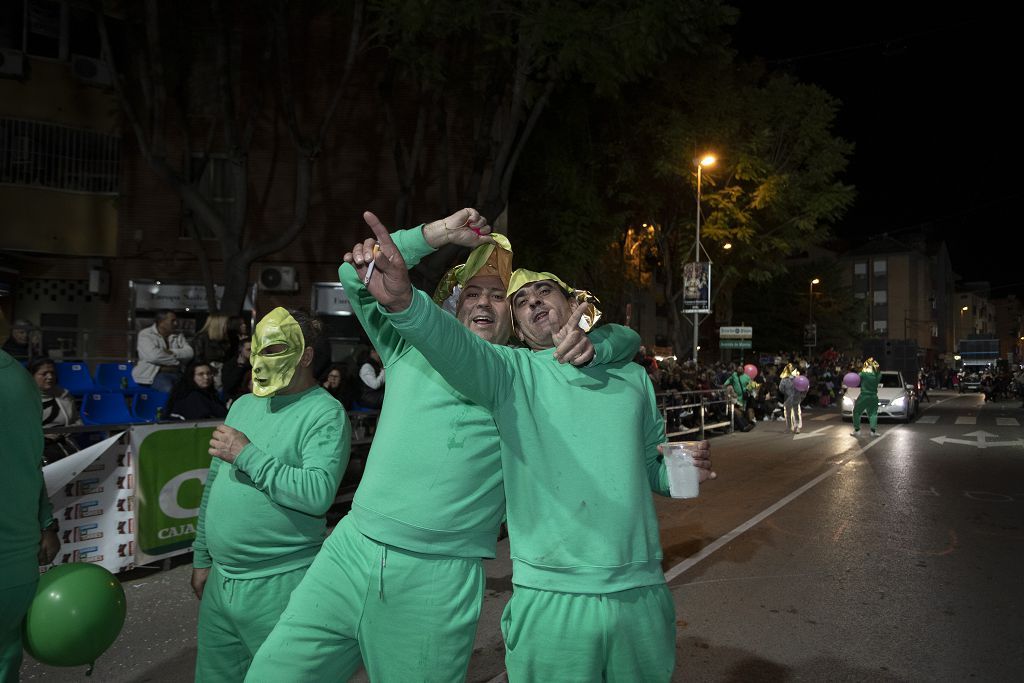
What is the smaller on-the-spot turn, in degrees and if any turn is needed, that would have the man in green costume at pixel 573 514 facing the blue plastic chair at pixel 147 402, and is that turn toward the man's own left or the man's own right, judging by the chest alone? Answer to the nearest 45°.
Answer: approximately 135° to the man's own right

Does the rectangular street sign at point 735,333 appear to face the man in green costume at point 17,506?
yes

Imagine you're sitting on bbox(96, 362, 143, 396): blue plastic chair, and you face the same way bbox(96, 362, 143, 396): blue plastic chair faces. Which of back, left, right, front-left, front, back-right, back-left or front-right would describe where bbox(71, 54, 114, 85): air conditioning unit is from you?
back-left

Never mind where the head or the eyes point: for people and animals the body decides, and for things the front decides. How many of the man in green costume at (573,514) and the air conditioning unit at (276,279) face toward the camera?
2

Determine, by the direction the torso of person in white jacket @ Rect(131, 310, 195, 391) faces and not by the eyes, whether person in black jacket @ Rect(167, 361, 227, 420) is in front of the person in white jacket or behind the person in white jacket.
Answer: in front

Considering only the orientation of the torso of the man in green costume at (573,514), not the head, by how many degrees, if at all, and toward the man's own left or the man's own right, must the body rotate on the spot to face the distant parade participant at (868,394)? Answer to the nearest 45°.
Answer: approximately 135° to the man's own left

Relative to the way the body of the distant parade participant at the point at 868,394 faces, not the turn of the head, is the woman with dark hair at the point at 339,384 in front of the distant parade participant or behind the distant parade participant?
in front

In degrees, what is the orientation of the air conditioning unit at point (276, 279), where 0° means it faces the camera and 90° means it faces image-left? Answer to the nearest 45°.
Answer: approximately 0°

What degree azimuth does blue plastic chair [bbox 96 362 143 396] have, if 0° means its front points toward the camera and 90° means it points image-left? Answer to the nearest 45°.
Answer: approximately 315°
